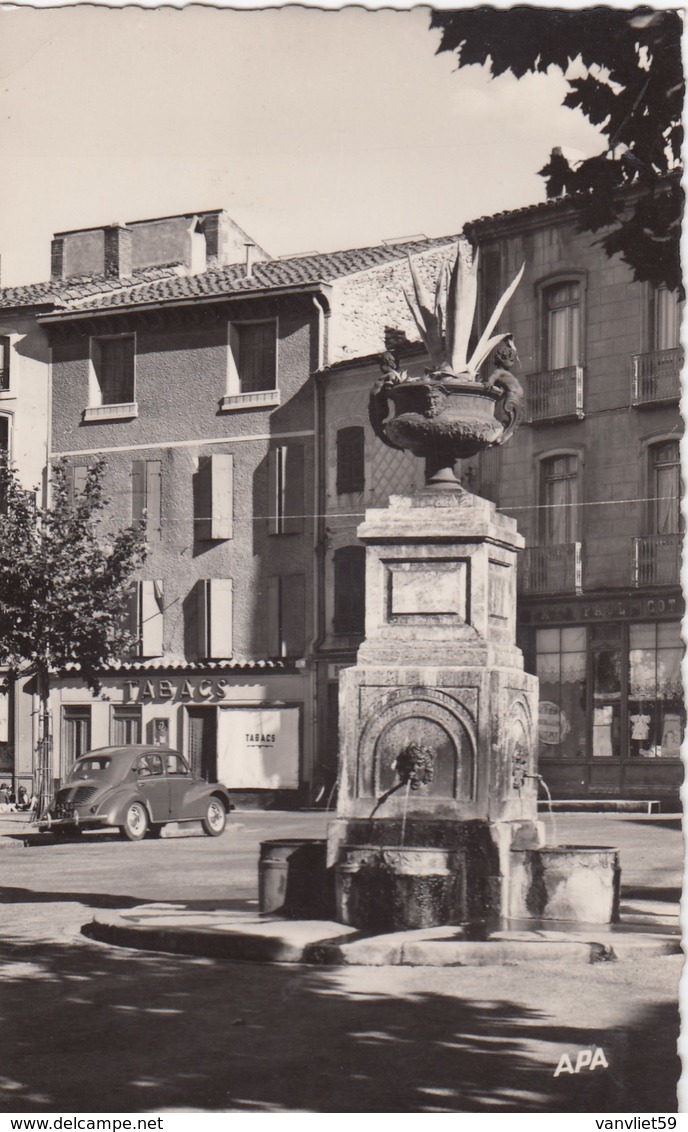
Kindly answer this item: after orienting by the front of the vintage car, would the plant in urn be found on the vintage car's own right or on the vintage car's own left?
on the vintage car's own right

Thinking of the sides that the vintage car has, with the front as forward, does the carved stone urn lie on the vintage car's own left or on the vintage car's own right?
on the vintage car's own right

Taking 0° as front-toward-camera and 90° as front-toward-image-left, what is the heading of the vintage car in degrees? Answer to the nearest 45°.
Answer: approximately 225°

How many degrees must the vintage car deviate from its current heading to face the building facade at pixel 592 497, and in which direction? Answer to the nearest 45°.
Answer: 0° — it already faces it

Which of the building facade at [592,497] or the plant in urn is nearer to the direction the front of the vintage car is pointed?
the building facade

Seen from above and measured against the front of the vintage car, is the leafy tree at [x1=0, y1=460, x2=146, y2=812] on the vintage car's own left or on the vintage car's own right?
on the vintage car's own left

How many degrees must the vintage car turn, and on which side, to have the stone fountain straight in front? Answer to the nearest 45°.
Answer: approximately 135° to its right

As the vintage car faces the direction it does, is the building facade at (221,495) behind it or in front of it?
in front
